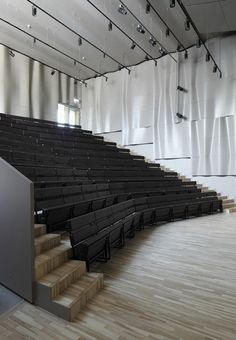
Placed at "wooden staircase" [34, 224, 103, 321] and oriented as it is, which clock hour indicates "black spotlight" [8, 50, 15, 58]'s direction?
The black spotlight is roughly at 7 o'clock from the wooden staircase.

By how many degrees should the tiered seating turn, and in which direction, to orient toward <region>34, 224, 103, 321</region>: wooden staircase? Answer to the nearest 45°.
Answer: approximately 45° to its right

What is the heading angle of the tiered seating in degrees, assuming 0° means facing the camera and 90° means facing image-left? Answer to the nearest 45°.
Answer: approximately 315°

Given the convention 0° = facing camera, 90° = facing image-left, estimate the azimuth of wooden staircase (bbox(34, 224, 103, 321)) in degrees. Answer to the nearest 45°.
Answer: approximately 315°
